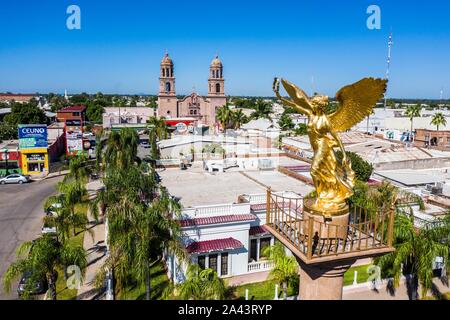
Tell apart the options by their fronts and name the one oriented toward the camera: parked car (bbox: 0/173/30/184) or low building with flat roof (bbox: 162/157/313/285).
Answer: the low building with flat roof

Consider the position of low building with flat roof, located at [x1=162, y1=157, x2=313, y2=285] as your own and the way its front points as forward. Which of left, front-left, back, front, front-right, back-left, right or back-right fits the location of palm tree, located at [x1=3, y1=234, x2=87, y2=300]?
front-right

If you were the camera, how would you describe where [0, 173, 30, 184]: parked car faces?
facing to the left of the viewer

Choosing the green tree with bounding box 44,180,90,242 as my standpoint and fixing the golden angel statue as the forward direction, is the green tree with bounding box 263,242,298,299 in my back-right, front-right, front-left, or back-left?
front-left

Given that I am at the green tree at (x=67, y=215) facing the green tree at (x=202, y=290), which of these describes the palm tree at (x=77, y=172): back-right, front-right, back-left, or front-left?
back-left

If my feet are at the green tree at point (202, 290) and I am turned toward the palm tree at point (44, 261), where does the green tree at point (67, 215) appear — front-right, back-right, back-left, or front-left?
front-right

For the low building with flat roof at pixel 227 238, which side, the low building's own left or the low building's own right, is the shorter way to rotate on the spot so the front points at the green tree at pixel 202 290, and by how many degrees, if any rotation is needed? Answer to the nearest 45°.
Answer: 0° — it already faces it

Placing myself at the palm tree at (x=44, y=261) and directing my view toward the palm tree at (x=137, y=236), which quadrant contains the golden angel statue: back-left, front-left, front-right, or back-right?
front-right

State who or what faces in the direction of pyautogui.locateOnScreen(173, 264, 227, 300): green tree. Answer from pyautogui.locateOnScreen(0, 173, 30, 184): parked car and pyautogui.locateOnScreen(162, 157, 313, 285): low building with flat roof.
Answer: the low building with flat roof

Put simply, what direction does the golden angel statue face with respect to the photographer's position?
facing the viewer and to the left of the viewer

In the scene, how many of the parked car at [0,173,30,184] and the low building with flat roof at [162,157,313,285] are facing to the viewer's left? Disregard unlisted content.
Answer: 1

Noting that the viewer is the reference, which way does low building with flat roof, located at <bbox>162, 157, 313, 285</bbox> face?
facing the viewer

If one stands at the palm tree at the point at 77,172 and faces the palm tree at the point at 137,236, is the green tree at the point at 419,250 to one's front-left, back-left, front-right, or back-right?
front-left

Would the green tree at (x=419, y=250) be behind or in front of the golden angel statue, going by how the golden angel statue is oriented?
behind

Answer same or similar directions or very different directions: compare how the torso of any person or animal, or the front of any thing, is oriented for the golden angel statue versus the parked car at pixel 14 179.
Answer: same or similar directions

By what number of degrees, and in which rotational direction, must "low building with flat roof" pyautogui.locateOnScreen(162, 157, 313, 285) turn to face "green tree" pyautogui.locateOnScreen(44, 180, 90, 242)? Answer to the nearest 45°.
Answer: approximately 90° to its right
